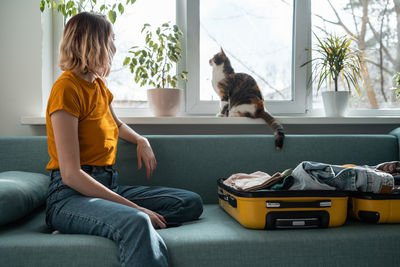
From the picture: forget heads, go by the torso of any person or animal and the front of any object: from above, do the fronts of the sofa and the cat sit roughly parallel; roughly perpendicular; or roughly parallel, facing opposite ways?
roughly perpendicular

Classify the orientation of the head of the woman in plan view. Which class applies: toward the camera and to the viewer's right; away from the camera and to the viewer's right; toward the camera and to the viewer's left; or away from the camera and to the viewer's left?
away from the camera and to the viewer's right

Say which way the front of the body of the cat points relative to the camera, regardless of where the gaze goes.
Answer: to the viewer's left

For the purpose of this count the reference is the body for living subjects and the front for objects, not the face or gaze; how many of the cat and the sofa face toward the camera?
1

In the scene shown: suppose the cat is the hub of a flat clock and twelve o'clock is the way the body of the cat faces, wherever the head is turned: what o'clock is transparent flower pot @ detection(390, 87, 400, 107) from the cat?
The transparent flower pot is roughly at 5 o'clock from the cat.

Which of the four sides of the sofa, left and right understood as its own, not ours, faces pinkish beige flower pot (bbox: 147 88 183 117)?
back

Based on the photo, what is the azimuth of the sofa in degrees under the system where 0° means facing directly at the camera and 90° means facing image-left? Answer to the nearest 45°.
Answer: approximately 0°

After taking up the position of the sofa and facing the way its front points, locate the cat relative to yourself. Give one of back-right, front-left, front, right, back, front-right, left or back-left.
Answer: back

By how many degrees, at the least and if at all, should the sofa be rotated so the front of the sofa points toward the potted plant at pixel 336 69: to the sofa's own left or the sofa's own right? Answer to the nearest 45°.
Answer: approximately 135° to the sofa's own left

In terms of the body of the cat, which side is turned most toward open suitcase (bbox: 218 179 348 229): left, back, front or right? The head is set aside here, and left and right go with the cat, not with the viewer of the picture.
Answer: left

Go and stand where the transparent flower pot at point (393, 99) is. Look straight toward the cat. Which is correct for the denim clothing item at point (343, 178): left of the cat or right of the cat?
left
